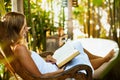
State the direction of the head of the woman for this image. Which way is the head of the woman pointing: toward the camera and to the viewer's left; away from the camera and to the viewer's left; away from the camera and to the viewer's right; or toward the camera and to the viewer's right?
away from the camera and to the viewer's right

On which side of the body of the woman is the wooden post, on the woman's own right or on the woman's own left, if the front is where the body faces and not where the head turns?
on the woman's own left

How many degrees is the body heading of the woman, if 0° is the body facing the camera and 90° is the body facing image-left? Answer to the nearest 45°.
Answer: approximately 270°
